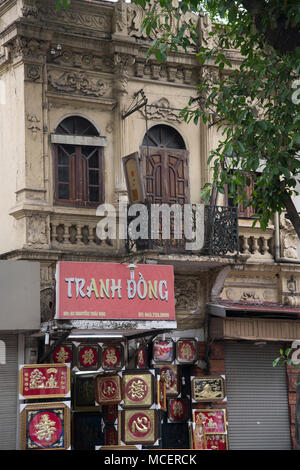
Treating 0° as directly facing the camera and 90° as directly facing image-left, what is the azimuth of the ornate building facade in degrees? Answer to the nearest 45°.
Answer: approximately 0°

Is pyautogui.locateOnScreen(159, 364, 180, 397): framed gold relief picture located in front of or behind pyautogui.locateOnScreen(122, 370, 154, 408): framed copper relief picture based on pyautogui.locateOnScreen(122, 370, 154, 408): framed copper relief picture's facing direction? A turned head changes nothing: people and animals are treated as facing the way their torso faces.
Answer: behind

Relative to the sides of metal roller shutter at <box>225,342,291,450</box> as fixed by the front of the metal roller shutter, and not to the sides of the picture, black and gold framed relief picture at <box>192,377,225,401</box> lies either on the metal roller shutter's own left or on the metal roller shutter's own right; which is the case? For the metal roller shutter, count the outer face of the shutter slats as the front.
on the metal roller shutter's own right

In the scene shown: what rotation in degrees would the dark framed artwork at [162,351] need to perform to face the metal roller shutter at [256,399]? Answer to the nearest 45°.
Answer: approximately 135° to its left
